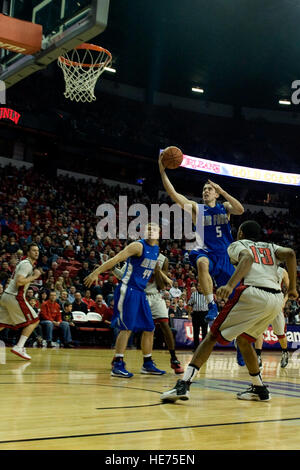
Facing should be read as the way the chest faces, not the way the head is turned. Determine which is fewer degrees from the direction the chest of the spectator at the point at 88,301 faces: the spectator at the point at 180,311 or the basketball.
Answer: the basketball

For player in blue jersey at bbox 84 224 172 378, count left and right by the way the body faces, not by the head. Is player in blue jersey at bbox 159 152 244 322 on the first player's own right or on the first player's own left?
on the first player's own left

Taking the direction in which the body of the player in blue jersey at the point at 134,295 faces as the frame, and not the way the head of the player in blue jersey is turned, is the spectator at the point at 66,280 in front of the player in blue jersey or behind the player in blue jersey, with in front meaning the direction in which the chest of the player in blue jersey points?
behind

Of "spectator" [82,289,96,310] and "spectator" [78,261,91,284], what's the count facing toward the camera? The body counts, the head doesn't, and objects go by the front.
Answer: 2

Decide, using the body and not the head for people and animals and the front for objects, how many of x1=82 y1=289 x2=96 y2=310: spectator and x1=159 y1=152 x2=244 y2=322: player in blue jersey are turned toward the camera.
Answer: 2
